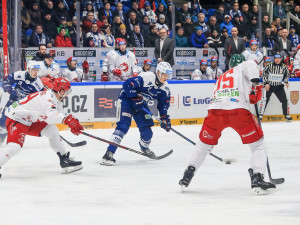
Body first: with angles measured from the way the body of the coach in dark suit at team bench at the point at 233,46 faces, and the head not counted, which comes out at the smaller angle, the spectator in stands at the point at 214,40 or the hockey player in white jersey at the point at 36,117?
the hockey player in white jersey

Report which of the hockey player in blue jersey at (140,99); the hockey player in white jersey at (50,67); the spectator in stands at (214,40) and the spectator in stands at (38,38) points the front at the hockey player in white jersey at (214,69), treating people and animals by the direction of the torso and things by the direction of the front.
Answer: the spectator in stands at (214,40)

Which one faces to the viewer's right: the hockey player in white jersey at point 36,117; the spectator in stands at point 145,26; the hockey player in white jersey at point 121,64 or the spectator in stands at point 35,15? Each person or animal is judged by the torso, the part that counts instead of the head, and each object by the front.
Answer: the hockey player in white jersey at point 36,117

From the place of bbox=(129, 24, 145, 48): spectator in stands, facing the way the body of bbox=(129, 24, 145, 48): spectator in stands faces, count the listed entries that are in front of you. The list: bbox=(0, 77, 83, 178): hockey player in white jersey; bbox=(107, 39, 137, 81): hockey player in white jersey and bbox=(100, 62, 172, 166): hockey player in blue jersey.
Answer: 3

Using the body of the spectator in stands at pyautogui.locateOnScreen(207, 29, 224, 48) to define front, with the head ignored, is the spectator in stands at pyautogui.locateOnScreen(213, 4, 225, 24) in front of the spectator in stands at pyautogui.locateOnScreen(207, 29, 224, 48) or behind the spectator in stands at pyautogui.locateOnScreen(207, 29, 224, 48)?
behind

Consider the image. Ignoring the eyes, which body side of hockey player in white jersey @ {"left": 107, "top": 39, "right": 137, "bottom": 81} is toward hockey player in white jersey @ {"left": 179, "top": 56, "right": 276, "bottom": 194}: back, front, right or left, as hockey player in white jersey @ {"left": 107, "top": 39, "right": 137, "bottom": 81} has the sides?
front

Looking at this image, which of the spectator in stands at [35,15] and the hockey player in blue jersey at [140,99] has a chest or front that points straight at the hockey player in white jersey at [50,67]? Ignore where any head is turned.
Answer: the spectator in stands

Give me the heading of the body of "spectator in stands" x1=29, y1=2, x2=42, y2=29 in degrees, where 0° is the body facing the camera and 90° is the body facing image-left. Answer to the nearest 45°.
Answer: approximately 0°
